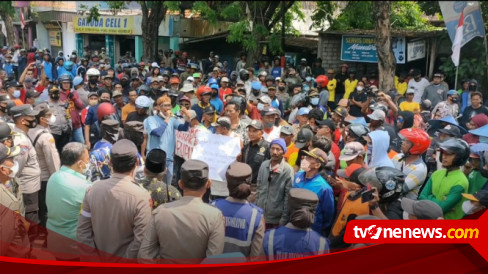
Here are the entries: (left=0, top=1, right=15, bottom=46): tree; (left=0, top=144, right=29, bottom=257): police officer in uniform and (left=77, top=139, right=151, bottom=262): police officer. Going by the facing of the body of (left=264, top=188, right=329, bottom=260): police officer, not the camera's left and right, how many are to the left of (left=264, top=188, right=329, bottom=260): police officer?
3

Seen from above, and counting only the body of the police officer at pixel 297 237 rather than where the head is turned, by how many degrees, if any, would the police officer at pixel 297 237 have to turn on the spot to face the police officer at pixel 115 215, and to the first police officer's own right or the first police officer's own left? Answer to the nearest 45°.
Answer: approximately 90° to the first police officer's own left

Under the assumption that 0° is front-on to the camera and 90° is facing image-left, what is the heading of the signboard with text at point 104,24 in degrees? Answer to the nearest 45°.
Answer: approximately 0°

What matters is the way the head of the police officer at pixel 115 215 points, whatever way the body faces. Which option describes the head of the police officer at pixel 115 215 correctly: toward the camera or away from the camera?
away from the camera

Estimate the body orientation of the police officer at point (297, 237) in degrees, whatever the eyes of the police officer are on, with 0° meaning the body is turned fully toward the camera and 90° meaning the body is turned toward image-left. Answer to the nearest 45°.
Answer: approximately 180°

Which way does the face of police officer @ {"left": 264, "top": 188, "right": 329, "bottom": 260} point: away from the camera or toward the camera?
away from the camera

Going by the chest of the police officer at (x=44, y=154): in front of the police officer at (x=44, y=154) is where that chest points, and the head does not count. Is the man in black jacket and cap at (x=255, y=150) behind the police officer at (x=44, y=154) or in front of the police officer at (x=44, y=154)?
in front

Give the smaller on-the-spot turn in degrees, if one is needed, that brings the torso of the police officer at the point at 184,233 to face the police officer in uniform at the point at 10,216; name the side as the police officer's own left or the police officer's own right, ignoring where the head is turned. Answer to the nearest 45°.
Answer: approximately 90° to the police officer's own left

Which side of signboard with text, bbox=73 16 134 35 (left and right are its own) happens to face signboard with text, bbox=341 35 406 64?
left

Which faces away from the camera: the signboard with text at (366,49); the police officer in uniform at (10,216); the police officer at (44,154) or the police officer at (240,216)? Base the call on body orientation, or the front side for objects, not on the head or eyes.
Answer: the police officer at (240,216)

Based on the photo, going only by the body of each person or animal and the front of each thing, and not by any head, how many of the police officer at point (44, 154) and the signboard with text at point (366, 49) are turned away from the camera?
0

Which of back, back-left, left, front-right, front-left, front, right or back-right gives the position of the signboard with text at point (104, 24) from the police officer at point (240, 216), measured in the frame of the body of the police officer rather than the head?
front-left

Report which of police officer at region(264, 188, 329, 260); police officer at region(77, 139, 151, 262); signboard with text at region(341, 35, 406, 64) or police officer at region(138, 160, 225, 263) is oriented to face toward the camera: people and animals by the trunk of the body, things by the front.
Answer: the signboard with text

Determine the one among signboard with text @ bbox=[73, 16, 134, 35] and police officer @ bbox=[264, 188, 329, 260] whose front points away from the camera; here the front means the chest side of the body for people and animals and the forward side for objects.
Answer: the police officer

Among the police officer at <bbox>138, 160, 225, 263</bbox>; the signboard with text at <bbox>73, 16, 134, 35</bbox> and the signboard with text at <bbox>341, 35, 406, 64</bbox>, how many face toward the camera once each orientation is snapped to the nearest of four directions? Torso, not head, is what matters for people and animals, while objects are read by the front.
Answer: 2
